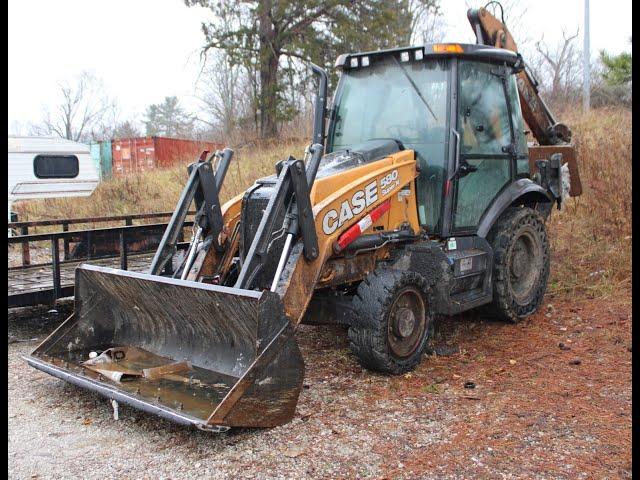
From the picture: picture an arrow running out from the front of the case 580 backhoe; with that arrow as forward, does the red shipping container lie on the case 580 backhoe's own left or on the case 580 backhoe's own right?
on the case 580 backhoe's own right

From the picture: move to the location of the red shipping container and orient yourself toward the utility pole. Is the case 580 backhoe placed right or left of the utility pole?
right

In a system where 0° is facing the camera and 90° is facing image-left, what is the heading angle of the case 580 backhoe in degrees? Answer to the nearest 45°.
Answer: approximately 45°
